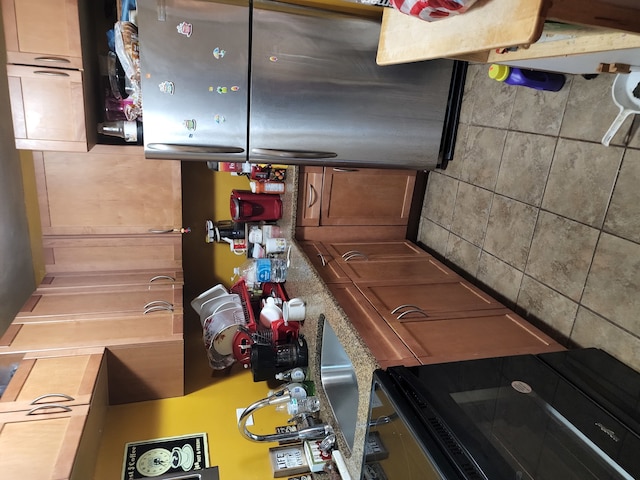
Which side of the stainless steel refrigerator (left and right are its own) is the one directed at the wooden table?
front

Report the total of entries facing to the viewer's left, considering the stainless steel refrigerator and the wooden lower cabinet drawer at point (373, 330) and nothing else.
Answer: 0

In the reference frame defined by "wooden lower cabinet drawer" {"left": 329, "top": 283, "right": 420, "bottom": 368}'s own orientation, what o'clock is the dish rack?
The dish rack is roughly at 6 o'clock from the wooden lower cabinet drawer.

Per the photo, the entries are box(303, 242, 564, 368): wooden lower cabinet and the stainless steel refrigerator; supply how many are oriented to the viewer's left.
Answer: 0

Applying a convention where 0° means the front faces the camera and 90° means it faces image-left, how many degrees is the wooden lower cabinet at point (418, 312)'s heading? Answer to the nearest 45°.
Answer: approximately 315°
